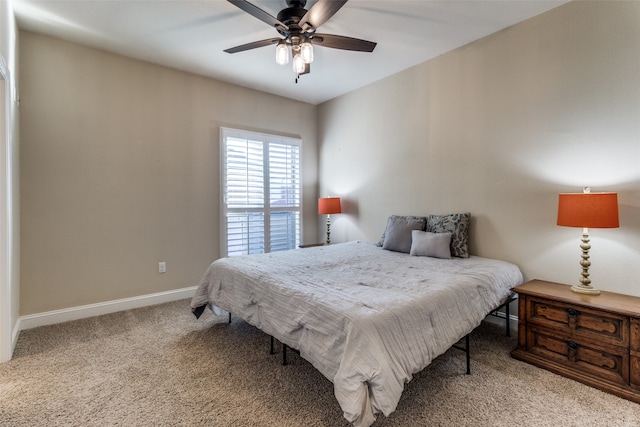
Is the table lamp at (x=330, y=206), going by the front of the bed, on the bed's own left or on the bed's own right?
on the bed's own right

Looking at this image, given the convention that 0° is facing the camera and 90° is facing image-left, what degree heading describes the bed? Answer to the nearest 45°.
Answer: approximately 45°

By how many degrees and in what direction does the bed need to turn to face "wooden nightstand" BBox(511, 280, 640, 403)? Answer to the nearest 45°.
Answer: approximately 135° to its left

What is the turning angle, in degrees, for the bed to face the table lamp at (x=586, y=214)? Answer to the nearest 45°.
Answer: approximately 135° to its left
